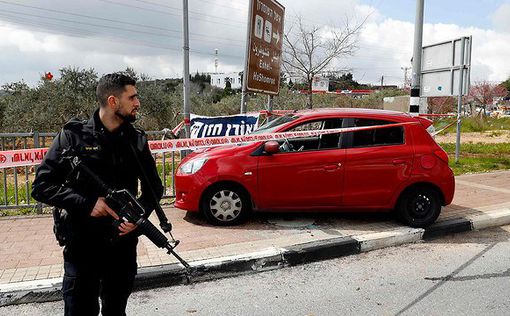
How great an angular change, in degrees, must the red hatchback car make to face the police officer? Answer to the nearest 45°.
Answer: approximately 90° to its left

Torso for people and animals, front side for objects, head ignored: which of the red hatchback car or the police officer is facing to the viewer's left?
the red hatchback car

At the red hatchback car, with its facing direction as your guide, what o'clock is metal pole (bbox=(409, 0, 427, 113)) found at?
The metal pole is roughly at 4 o'clock from the red hatchback car.

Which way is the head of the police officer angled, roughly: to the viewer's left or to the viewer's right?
to the viewer's right

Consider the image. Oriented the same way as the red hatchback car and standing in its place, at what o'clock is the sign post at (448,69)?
The sign post is roughly at 4 o'clock from the red hatchback car.

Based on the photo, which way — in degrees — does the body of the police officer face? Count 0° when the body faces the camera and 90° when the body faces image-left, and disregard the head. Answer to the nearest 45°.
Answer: approximately 315°

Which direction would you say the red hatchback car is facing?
to the viewer's left

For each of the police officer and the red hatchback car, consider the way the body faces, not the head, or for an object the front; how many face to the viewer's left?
1

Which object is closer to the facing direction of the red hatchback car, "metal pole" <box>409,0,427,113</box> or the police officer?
the police officer

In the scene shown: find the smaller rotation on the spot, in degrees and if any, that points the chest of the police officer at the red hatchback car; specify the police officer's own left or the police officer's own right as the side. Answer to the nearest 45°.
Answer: approximately 90° to the police officer's own left

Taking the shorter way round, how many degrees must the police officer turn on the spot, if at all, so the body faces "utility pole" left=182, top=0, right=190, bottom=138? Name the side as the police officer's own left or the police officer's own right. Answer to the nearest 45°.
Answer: approximately 135° to the police officer's own left
